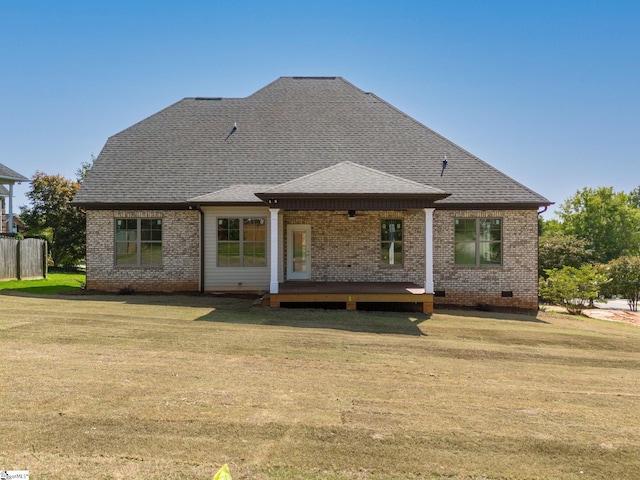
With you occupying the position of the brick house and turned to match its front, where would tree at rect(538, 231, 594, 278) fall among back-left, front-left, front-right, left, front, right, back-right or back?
front-right

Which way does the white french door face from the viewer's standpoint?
toward the camera

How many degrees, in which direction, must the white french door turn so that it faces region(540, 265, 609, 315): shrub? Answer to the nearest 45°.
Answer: approximately 90° to its left

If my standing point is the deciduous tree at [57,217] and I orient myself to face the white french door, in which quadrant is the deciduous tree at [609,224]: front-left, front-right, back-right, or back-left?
front-left

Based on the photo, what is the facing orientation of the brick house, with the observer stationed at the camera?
facing away from the viewer

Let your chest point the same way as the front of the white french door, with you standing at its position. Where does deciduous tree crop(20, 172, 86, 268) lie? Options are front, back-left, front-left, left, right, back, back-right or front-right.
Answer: back-right

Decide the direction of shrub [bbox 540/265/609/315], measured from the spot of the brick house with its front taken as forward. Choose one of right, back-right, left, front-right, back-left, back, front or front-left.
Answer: right

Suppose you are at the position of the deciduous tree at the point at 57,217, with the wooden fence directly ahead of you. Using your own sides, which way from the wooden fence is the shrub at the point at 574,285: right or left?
left

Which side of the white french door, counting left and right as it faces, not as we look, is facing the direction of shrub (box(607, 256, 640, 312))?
left
